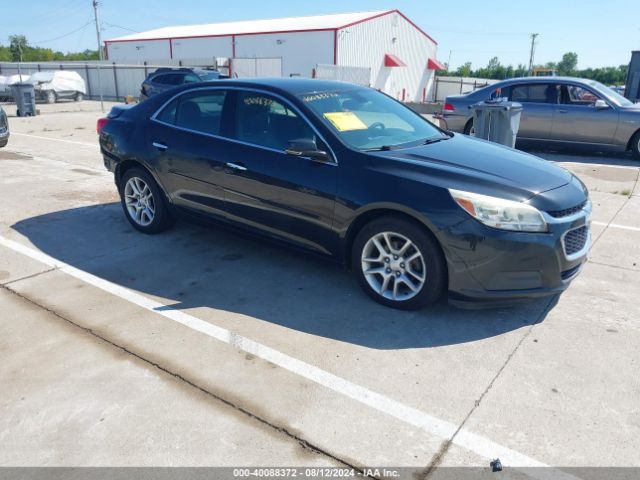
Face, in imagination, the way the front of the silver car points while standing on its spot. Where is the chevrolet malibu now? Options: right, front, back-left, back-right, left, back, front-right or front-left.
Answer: right

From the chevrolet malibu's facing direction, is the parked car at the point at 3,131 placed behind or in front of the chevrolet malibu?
behind

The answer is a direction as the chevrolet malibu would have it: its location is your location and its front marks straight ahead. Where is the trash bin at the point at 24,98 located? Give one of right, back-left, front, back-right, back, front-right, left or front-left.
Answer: back

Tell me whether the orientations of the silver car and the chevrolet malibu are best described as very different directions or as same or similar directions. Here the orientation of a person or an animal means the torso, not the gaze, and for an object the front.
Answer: same or similar directions

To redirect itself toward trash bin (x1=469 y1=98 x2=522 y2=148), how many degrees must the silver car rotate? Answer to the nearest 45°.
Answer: approximately 90° to its right

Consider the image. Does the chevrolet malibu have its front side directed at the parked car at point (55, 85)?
no

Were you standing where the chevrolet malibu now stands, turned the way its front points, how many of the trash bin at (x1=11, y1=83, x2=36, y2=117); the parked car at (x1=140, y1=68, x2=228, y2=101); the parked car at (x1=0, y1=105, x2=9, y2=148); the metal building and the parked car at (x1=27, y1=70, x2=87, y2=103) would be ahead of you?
0

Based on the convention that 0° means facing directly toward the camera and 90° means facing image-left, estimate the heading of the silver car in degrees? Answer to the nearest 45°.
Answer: approximately 270°

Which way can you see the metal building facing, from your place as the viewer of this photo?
facing the viewer and to the right of the viewer

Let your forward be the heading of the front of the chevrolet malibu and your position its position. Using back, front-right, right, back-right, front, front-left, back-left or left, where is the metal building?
back-left

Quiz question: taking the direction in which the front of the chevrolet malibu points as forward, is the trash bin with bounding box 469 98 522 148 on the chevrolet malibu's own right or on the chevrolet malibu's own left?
on the chevrolet malibu's own left

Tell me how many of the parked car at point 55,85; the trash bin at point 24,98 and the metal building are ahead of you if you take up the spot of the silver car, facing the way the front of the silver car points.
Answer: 0

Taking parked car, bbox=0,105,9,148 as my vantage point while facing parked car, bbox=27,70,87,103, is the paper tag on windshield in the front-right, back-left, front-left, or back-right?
back-right

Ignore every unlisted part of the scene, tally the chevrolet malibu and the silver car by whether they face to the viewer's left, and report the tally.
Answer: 0

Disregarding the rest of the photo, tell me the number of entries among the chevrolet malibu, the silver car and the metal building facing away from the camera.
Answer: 0

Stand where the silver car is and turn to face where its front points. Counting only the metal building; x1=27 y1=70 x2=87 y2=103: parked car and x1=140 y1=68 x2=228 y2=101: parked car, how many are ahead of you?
0
